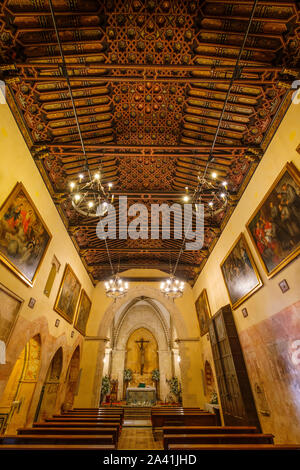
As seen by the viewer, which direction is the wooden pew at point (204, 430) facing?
away from the camera

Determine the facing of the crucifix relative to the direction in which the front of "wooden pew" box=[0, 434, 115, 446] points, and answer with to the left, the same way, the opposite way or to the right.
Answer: the opposite way

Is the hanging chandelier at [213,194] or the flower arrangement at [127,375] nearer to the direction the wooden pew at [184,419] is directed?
the flower arrangement

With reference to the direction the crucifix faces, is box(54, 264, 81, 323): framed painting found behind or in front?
in front

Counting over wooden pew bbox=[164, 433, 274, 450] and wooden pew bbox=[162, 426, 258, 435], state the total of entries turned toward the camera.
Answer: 0

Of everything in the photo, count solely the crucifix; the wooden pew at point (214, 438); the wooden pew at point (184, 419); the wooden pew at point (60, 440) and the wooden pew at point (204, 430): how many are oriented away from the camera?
4

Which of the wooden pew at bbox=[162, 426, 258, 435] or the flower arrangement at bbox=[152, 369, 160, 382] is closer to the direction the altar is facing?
the wooden pew

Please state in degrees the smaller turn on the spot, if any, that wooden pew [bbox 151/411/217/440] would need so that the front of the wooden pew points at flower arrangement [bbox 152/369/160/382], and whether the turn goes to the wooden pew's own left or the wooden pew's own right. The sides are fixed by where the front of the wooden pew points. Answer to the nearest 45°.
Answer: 0° — it already faces it

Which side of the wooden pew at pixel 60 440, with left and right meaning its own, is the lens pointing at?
back

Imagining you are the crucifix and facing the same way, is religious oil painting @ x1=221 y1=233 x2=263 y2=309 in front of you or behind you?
in front

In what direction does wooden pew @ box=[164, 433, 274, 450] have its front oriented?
away from the camera

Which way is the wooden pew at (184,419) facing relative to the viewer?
away from the camera

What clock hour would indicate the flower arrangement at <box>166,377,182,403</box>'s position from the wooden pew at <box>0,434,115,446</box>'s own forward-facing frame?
The flower arrangement is roughly at 1 o'clock from the wooden pew.

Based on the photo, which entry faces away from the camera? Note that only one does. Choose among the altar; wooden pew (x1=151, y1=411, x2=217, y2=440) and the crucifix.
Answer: the wooden pew
